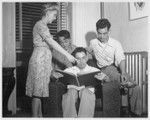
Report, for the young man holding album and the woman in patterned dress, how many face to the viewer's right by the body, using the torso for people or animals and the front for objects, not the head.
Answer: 1

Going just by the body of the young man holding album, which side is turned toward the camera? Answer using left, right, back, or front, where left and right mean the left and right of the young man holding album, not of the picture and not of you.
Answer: front

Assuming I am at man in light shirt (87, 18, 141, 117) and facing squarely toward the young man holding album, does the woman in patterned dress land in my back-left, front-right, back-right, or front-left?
front-right

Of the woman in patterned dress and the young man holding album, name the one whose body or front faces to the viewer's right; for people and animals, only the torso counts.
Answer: the woman in patterned dress

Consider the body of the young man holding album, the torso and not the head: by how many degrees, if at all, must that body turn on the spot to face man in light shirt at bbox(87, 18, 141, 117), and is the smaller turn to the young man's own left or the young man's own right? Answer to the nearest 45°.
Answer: approximately 135° to the young man's own left

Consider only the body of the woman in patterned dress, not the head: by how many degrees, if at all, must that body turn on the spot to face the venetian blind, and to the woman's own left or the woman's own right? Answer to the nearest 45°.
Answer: approximately 90° to the woman's own left

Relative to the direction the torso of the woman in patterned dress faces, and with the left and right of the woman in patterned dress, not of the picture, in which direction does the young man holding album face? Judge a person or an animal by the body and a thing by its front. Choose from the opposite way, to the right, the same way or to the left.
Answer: to the right

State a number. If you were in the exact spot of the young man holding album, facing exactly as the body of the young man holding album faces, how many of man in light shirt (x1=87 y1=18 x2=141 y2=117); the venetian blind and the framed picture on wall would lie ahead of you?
0

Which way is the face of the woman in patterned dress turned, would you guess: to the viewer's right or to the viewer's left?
to the viewer's right

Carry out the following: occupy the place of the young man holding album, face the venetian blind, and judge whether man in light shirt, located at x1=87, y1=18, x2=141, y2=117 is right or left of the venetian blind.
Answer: right

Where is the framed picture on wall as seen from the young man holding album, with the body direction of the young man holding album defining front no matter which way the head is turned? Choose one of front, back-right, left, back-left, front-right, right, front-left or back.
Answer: back-left

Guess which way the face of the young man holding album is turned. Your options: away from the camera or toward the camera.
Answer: toward the camera

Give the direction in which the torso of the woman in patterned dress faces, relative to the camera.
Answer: to the viewer's right

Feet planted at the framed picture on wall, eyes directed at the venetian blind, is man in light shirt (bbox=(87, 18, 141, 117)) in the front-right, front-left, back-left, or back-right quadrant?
front-left
